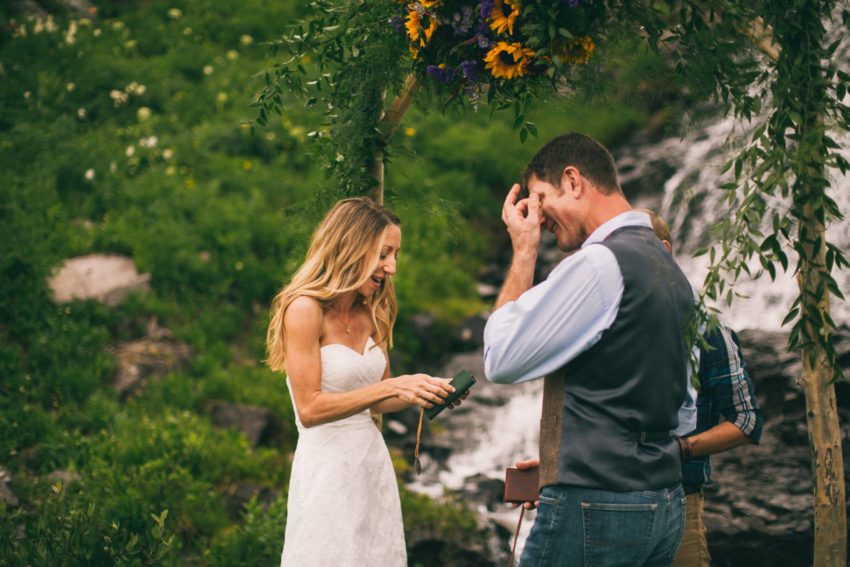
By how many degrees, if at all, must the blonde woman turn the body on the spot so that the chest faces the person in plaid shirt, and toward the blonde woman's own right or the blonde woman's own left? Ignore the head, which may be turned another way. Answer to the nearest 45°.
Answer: approximately 45° to the blonde woman's own left

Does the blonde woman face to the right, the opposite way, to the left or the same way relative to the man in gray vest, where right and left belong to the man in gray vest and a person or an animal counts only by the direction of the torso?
the opposite way

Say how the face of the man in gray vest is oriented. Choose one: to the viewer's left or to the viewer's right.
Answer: to the viewer's left

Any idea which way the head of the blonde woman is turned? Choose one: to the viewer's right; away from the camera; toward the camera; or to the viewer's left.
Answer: to the viewer's right

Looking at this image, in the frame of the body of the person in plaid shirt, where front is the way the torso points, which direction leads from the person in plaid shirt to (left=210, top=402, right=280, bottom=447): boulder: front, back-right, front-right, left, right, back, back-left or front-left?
right

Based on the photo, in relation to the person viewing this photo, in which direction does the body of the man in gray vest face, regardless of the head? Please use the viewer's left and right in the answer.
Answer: facing away from the viewer and to the left of the viewer

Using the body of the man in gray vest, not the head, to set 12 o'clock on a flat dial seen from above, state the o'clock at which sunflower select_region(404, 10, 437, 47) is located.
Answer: The sunflower is roughly at 12 o'clock from the man in gray vest.

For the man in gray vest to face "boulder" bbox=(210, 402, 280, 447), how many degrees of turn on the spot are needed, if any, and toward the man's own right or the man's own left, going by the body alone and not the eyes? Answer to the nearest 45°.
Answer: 0° — they already face it

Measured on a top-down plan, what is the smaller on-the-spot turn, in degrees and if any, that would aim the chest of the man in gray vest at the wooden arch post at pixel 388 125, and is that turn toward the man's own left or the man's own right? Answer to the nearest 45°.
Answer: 0° — they already face it

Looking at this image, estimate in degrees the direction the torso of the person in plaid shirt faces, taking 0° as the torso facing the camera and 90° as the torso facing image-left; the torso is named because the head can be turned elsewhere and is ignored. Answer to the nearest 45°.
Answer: approximately 45°

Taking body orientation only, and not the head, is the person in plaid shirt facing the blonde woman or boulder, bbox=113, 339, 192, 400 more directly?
the blonde woman

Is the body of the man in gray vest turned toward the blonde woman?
yes
